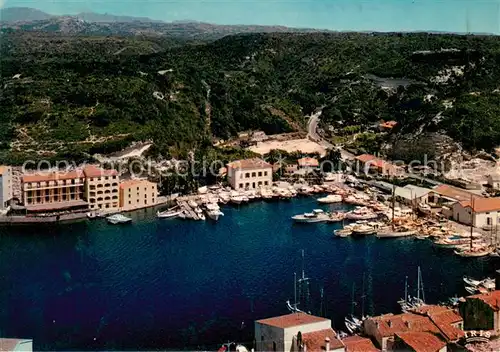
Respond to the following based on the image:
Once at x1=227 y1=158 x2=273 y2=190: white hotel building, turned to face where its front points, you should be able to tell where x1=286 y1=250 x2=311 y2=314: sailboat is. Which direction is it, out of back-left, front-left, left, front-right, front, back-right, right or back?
front

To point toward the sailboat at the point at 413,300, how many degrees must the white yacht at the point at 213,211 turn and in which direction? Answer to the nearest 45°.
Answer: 0° — it already faces it

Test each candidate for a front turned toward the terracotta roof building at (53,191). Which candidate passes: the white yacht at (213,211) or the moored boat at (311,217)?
the moored boat

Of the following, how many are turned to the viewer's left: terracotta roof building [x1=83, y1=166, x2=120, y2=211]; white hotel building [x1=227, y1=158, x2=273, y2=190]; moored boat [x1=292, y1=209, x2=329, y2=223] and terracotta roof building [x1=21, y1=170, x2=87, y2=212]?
1

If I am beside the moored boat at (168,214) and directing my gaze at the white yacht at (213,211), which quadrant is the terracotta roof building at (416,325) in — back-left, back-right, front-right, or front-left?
front-right

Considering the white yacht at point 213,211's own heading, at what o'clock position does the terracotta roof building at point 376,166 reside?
The terracotta roof building is roughly at 9 o'clock from the white yacht.

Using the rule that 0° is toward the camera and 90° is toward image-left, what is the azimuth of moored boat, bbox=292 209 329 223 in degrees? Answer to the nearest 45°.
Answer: approximately 90°

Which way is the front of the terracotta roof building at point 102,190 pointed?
toward the camera

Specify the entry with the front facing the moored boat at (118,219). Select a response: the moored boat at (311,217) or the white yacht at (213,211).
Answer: the moored boat at (311,217)

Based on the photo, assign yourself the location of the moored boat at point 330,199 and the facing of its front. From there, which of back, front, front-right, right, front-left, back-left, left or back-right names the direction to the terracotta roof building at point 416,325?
left

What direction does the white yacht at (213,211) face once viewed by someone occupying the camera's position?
facing the viewer and to the right of the viewer

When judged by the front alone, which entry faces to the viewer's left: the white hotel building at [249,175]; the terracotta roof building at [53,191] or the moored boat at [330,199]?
the moored boat

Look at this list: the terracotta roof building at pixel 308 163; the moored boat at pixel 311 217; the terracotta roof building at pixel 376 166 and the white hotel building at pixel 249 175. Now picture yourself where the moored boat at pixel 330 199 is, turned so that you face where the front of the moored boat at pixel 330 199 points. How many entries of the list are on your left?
1

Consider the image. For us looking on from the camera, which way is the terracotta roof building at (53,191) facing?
facing the viewer

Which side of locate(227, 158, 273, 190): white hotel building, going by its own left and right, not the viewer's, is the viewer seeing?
front

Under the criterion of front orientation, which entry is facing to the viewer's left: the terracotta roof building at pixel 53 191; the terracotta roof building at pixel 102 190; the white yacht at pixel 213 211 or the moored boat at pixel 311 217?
the moored boat

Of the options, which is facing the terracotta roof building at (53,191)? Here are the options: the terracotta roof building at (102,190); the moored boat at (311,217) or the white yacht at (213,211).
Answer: the moored boat

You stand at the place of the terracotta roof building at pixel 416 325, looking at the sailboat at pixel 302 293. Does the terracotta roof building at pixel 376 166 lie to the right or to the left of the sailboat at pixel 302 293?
right

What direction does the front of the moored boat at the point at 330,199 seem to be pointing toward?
to the viewer's left

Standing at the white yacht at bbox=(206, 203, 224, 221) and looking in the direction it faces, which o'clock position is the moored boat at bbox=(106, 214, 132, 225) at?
The moored boat is roughly at 4 o'clock from the white yacht.
